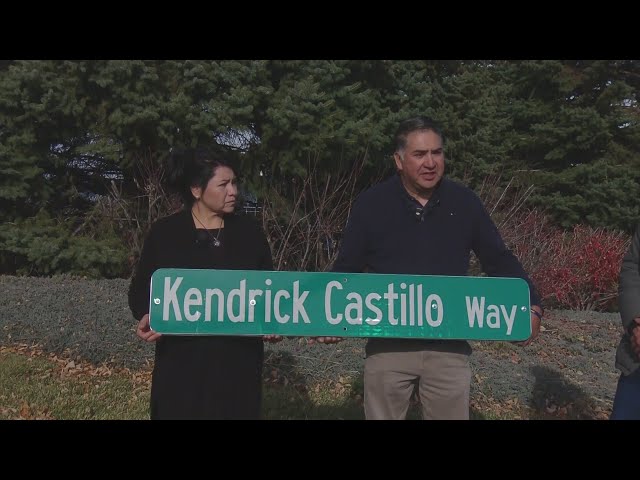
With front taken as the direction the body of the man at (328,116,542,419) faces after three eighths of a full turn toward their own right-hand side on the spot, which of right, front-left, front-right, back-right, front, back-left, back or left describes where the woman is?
front-left

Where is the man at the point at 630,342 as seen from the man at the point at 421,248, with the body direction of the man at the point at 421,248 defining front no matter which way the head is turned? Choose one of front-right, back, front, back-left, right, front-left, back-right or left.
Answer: left

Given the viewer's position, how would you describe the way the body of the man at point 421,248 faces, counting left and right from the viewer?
facing the viewer
